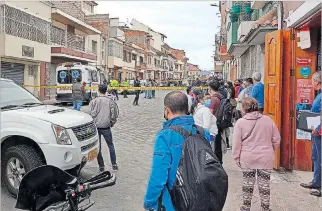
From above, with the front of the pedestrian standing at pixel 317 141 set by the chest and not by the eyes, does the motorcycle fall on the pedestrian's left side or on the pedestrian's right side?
on the pedestrian's left side

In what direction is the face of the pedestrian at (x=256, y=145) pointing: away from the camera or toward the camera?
away from the camera

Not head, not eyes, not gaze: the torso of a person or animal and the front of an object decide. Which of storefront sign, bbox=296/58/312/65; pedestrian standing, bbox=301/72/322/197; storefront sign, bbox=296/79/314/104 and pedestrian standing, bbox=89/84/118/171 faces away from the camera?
pedestrian standing, bbox=89/84/118/171

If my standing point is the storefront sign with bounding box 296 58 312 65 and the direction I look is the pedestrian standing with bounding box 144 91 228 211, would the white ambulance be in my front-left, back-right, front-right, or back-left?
back-right

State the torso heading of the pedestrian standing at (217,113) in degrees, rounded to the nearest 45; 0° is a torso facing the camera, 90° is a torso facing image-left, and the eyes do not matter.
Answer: approximately 135°

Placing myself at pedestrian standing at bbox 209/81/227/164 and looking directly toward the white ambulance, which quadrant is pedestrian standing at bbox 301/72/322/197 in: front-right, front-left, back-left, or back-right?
back-right

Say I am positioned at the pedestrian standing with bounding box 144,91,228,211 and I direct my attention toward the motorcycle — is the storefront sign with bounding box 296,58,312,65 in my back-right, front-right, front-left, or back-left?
back-right

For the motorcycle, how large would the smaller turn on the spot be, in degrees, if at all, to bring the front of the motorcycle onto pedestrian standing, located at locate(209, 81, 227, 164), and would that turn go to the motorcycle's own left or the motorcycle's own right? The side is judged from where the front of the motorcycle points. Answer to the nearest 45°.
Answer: approximately 90° to the motorcycle's own right
